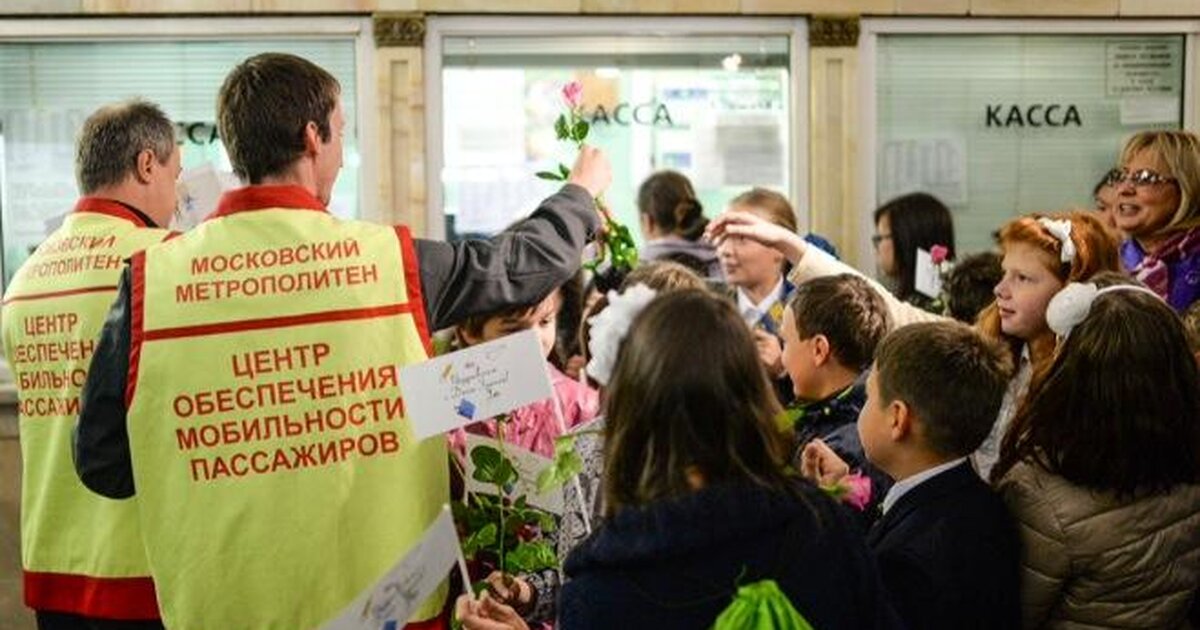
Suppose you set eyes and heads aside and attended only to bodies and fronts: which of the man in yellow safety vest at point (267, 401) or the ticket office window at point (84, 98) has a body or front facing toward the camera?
the ticket office window

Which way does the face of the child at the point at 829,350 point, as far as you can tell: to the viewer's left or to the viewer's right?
to the viewer's left

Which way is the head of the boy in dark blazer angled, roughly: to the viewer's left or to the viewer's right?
to the viewer's left

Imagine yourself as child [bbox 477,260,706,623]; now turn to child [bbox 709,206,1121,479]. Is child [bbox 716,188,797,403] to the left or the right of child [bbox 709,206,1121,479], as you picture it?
left

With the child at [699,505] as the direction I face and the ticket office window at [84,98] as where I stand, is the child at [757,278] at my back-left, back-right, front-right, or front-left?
front-left

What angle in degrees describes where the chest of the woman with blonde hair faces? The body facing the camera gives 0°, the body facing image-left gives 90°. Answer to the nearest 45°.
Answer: approximately 45°

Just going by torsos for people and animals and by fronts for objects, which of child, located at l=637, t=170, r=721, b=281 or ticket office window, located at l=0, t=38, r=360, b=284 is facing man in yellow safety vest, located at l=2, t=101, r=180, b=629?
the ticket office window

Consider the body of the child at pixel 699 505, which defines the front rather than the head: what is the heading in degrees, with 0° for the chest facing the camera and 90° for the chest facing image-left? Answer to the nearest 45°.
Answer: approximately 180°

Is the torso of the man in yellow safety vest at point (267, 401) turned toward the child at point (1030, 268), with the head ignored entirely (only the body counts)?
no

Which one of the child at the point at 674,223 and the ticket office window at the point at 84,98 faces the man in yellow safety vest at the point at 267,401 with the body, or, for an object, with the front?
the ticket office window

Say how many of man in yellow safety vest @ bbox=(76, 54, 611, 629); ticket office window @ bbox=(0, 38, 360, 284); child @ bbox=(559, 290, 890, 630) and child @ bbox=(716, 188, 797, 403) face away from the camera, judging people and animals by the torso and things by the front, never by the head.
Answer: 2

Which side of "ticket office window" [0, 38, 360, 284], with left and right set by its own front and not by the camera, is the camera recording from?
front

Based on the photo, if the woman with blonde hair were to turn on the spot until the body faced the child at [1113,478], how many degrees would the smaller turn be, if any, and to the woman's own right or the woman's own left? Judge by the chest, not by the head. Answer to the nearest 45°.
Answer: approximately 45° to the woman's own left

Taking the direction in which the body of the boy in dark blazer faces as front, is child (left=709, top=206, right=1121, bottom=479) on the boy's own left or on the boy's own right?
on the boy's own right

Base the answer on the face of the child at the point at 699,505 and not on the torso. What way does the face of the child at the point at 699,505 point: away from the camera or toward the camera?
away from the camera

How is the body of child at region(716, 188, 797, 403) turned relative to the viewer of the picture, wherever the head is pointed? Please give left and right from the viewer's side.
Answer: facing the viewer and to the left of the viewer

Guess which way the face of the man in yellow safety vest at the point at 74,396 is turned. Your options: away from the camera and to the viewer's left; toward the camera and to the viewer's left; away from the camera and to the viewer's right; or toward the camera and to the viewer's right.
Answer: away from the camera and to the viewer's right

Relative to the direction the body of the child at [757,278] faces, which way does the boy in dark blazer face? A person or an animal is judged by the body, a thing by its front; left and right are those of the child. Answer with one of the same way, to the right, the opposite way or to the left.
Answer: to the right

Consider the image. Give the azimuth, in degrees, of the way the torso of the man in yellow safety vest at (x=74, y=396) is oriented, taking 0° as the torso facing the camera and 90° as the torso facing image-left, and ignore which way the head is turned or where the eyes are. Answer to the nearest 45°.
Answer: approximately 225°
